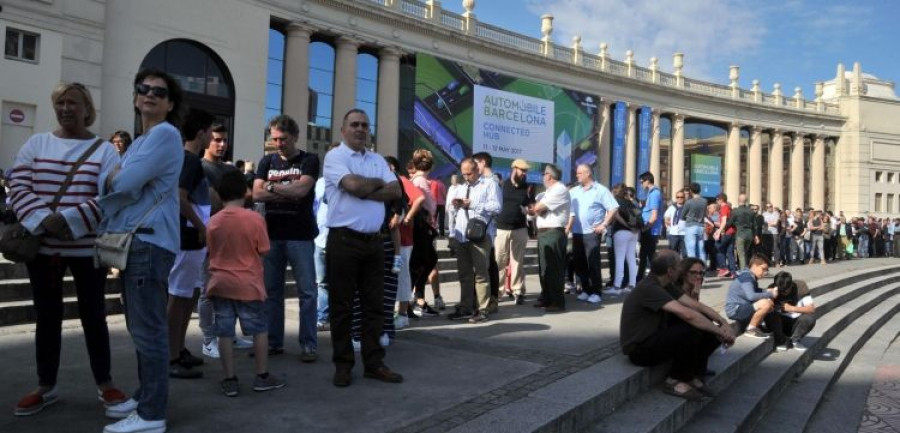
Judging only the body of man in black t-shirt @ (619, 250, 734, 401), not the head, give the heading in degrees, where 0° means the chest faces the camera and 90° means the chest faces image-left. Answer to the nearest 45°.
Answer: approximately 270°

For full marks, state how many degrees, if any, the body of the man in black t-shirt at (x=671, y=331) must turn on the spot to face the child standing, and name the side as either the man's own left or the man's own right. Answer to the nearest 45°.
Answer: approximately 135° to the man's own right

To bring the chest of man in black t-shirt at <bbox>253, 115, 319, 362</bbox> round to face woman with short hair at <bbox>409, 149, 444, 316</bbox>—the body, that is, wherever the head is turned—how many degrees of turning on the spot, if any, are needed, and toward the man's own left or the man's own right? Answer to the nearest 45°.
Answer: approximately 135° to the man's own left

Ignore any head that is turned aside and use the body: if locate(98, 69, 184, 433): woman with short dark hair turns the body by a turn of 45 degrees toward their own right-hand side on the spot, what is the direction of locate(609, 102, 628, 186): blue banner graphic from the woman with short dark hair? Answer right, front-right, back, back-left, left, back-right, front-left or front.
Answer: right

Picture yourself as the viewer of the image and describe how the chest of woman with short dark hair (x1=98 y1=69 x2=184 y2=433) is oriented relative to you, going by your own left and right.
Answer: facing to the left of the viewer

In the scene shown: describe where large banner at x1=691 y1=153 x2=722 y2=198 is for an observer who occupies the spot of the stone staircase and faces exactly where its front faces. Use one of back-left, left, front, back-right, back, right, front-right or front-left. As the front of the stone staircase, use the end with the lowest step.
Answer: back-left
